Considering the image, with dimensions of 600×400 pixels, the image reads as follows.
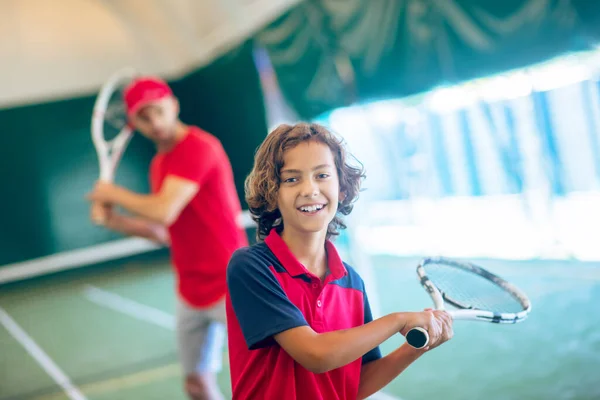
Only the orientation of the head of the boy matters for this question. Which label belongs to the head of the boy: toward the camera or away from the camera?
toward the camera

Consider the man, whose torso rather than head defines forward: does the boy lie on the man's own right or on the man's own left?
on the man's own left

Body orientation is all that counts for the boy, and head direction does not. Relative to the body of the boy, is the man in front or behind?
behind

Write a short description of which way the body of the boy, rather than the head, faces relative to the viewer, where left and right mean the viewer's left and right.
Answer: facing the viewer and to the right of the viewer

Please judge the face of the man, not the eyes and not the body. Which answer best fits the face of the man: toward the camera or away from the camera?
toward the camera
